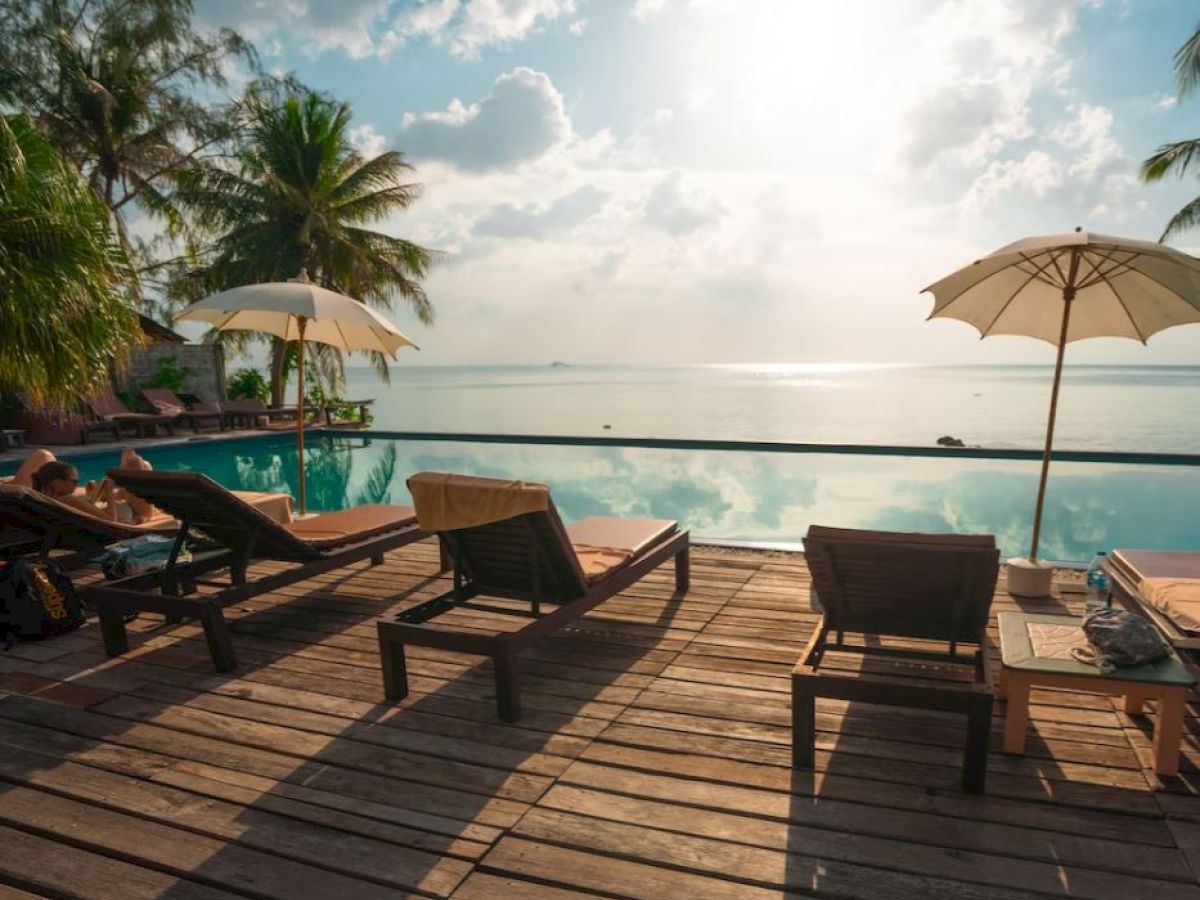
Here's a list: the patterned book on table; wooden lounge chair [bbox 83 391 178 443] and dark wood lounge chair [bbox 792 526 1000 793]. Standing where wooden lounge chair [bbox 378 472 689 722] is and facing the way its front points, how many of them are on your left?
1

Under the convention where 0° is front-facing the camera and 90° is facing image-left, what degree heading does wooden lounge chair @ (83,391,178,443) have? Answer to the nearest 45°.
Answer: approximately 315°

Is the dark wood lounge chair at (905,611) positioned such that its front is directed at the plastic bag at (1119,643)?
no

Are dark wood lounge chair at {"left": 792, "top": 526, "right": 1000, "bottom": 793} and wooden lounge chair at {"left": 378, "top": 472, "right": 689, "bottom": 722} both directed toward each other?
no

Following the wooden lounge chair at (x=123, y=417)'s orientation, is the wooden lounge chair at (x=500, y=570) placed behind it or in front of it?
in front

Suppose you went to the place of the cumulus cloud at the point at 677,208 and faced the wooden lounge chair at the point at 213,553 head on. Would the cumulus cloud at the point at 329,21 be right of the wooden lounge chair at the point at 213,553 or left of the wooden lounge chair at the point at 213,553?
right

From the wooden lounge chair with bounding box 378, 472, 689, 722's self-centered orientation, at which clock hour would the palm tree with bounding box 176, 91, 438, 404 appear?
The palm tree is roughly at 10 o'clock from the wooden lounge chair.

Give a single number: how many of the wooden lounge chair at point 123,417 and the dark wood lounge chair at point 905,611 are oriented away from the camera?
1

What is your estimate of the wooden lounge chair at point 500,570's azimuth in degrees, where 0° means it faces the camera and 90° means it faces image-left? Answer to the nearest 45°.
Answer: approximately 225°

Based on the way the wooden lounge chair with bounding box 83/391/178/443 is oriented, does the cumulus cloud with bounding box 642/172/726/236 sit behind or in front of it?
in front

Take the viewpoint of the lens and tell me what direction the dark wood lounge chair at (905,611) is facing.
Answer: facing away from the viewer

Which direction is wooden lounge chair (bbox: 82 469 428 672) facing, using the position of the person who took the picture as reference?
facing away from the viewer and to the right of the viewer

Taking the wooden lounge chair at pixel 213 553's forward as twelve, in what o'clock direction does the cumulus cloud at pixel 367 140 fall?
The cumulus cloud is roughly at 11 o'clock from the wooden lounge chair.

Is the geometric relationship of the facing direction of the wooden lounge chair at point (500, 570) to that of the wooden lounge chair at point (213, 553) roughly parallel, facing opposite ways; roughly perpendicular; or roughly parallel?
roughly parallel
